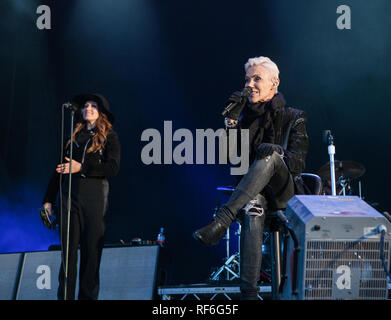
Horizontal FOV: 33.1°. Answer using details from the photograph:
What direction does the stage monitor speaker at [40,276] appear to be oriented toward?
away from the camera

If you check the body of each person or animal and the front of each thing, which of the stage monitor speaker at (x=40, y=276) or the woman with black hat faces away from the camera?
the stage monitor speaker

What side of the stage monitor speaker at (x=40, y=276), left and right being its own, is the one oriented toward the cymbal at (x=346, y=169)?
right

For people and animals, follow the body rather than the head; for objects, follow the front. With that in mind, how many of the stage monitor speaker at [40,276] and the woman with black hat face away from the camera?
1
